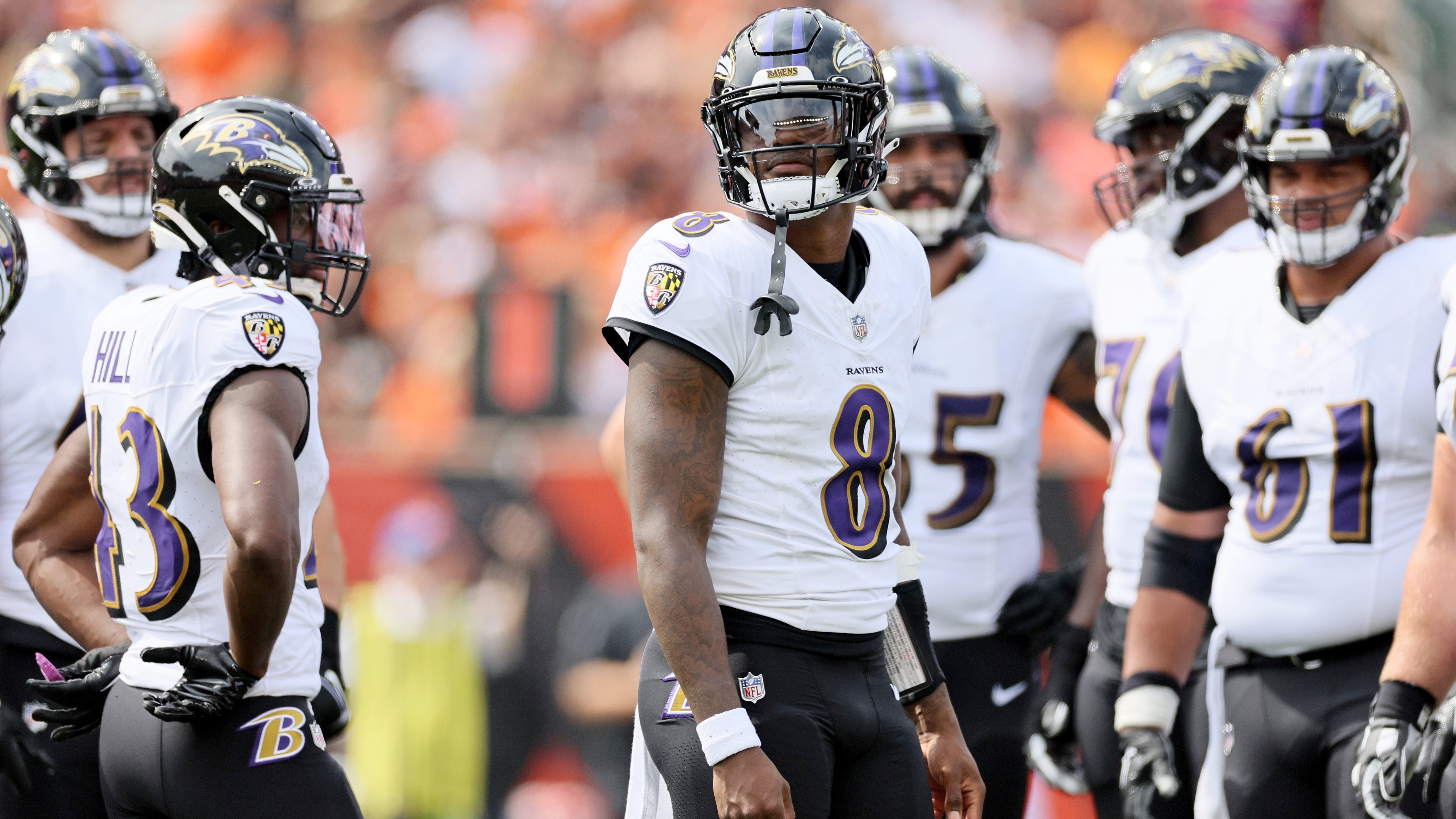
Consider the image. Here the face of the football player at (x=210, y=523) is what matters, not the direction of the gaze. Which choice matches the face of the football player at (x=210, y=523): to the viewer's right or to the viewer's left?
to the viewer's right

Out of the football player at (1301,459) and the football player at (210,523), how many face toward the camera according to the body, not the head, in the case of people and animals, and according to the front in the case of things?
1

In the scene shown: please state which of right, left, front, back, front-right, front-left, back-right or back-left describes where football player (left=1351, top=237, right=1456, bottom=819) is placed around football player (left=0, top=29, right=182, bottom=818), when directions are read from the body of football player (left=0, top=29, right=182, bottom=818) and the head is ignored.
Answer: front

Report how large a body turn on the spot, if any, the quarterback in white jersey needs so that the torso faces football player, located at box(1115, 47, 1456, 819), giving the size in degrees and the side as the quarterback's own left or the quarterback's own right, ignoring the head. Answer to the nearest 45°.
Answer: approximately 90° to the quarterback's own left

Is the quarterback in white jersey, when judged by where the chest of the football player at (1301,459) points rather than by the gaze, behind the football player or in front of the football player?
in front

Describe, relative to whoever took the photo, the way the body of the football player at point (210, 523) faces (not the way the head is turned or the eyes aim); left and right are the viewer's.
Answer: facing away from the viewer and to the right of the viewer

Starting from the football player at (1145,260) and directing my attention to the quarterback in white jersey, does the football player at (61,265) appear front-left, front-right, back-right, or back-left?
front-right

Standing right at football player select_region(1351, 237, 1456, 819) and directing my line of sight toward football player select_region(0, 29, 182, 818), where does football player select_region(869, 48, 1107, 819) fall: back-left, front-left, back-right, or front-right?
front-right

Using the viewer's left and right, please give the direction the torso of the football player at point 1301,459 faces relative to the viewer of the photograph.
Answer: facing the viewer

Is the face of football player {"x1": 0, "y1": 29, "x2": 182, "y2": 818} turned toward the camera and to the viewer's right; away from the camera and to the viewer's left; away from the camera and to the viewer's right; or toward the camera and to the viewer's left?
toward the camera and to the viewer's right

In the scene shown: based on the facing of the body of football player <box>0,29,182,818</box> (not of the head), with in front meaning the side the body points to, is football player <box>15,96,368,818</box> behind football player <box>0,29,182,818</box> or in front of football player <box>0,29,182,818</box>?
in front

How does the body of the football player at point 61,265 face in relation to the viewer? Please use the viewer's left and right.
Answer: facing the viewer and to the right of the viewer
